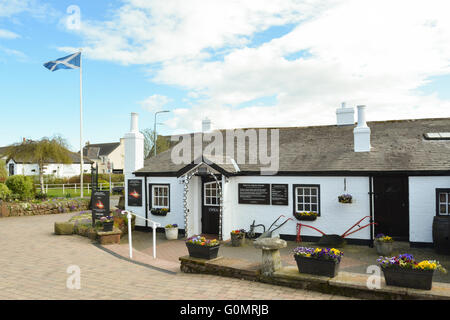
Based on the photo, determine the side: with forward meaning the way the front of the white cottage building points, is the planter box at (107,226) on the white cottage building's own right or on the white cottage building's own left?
on the white cottage building's own right

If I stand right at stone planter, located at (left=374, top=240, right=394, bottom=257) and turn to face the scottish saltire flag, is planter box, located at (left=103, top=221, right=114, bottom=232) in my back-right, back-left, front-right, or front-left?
front-left

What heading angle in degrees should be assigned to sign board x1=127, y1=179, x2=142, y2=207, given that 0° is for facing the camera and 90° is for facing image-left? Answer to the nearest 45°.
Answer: approximately 0°

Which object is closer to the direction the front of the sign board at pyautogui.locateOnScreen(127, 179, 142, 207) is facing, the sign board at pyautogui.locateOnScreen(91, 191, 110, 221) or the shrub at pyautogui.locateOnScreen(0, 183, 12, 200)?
the sign board

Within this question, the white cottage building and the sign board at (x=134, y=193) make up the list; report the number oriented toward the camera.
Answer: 2

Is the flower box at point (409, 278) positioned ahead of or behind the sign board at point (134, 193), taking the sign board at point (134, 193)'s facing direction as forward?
ahead

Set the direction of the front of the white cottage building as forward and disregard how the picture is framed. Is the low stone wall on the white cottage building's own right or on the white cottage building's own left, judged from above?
on the white cottage building's own right

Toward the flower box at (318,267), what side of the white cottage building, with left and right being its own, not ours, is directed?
front

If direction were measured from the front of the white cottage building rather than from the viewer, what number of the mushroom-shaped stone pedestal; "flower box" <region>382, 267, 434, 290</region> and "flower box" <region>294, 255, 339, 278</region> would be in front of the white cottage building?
3

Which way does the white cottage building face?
toward the camera
